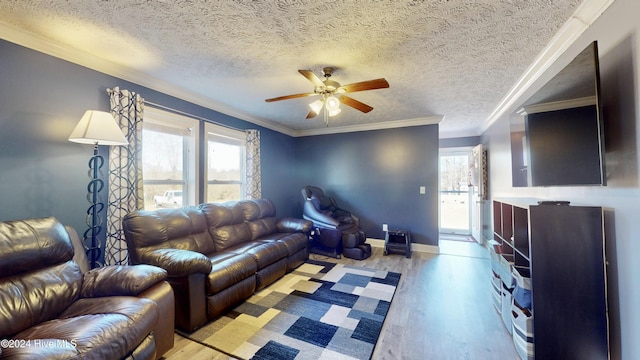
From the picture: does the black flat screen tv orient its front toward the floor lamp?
yes

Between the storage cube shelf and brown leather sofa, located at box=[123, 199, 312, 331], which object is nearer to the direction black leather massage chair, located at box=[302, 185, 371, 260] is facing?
the storage cube shelf

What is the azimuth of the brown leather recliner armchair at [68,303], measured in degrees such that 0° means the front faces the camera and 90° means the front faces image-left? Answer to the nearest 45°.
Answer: approximately 315°

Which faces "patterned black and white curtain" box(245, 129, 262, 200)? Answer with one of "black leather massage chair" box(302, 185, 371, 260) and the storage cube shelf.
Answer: the storage cube shelf

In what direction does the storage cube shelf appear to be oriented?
to the viewer's left

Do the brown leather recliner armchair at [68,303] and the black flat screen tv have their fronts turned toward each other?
yes

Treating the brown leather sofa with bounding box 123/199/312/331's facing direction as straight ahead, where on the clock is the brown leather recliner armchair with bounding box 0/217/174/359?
The brown leather recliner armchair is roughly at 3 o'clock from the brown leather sofa.
